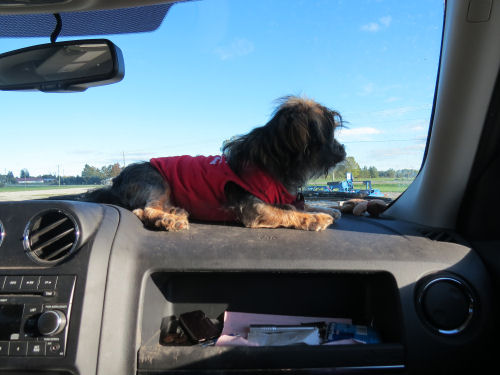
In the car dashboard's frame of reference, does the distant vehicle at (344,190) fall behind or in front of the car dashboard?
behind

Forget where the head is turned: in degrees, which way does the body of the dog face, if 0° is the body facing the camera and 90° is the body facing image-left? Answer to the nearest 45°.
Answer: approximately 270°

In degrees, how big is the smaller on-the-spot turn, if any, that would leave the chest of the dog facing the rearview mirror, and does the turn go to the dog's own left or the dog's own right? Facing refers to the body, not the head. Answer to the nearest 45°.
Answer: approximately 180°

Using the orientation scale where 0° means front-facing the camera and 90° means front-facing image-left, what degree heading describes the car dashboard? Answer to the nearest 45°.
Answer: approximately 0°
